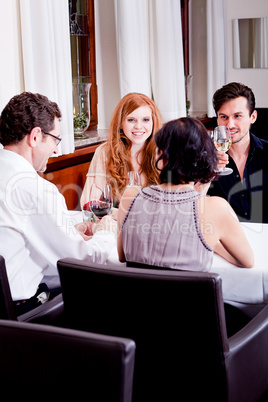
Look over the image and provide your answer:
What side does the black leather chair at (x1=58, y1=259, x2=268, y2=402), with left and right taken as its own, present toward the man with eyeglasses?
left

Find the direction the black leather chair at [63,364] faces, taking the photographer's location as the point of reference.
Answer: facing away from the viewer and to the right of the viewer

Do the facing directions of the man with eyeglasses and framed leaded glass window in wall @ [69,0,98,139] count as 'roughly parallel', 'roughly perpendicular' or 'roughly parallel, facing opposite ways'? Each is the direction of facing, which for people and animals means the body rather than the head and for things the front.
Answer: roughly perpendicular

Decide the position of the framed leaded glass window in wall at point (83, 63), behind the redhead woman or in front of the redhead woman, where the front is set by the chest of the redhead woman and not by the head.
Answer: behind
